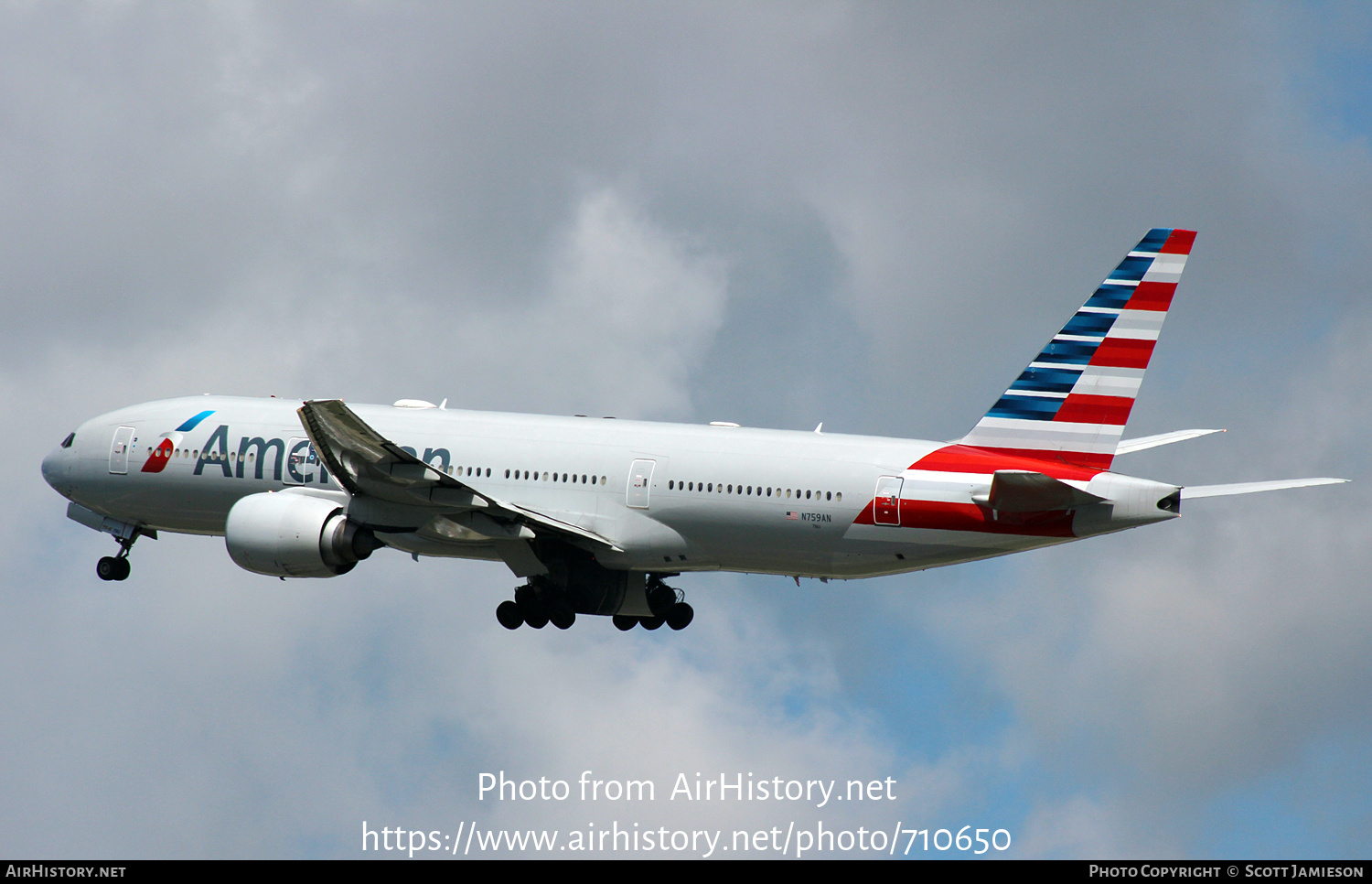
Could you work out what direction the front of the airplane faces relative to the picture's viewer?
facing away from the viewer and to the left of the viewer
